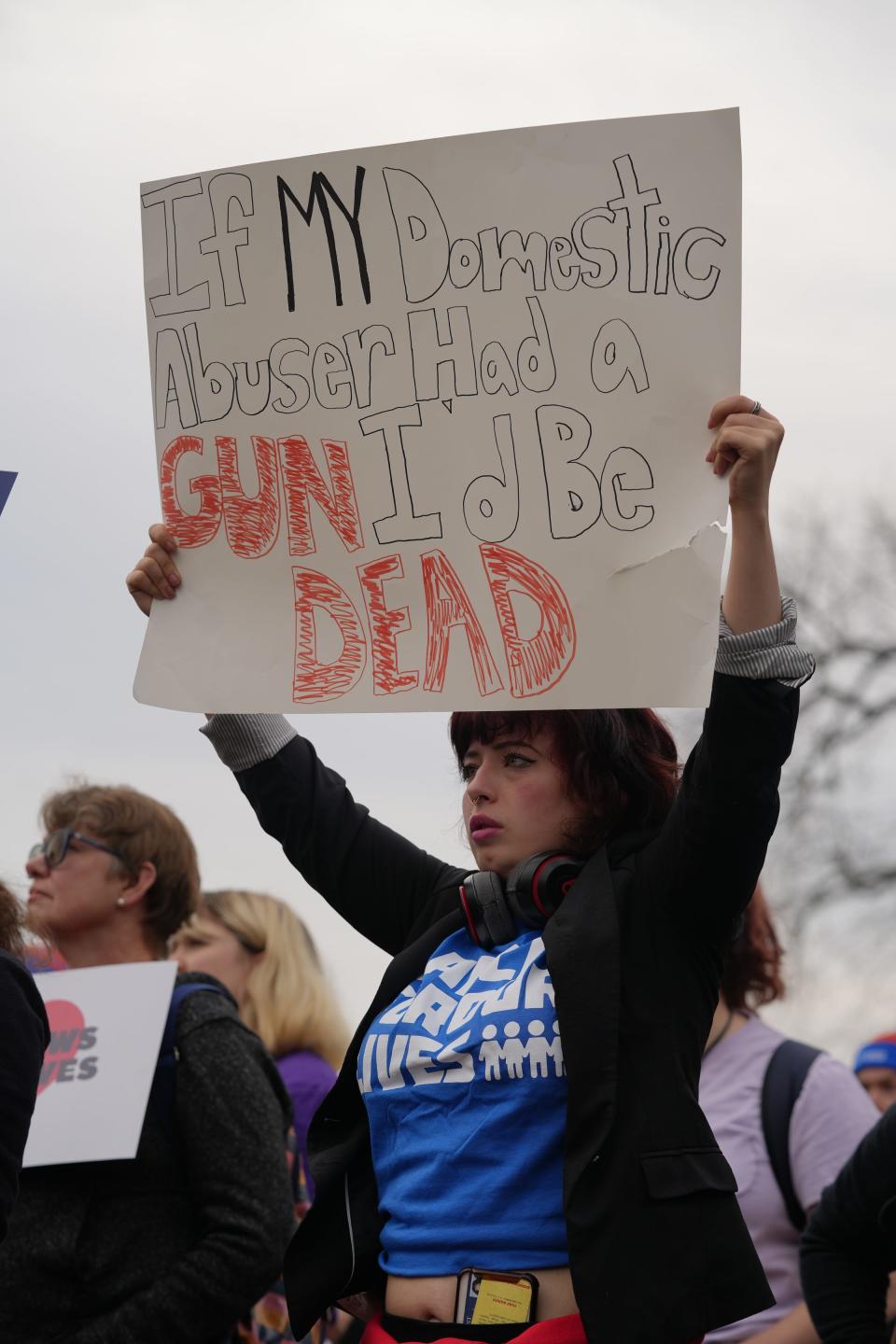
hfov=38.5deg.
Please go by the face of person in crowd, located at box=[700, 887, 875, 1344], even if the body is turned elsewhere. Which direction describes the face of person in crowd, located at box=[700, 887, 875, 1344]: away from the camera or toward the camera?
away from the camera

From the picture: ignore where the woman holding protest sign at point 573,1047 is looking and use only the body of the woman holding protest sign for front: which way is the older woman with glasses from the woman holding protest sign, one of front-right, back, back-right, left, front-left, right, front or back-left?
right

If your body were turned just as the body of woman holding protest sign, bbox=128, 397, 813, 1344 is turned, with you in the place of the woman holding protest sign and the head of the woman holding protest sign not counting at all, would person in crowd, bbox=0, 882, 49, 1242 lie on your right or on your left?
on your right

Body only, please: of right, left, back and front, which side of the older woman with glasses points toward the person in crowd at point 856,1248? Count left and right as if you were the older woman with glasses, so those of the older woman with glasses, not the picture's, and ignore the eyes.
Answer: back

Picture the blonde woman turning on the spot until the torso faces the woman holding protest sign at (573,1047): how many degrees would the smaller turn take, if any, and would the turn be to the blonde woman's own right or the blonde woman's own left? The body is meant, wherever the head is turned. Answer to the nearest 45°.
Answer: approximately 90° to the blonde woman's own left

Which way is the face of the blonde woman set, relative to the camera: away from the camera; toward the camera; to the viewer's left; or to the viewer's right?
to the viewer's left

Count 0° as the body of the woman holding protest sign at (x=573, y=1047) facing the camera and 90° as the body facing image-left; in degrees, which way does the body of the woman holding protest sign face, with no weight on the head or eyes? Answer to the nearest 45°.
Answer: approximately 45°

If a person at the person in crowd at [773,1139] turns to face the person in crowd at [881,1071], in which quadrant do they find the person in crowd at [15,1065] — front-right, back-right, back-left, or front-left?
back-left

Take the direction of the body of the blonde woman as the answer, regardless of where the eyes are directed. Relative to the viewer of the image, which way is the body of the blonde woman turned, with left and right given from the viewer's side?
facing to the left of the viewer

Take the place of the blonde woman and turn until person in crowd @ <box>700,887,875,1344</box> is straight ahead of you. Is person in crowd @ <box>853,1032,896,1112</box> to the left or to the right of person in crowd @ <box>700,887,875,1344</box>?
left

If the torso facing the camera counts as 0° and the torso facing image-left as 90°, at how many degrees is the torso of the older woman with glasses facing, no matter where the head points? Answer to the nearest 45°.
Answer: approximately 90°

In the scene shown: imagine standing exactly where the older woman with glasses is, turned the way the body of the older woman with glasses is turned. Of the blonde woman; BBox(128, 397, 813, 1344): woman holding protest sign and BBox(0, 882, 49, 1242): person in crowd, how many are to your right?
1
